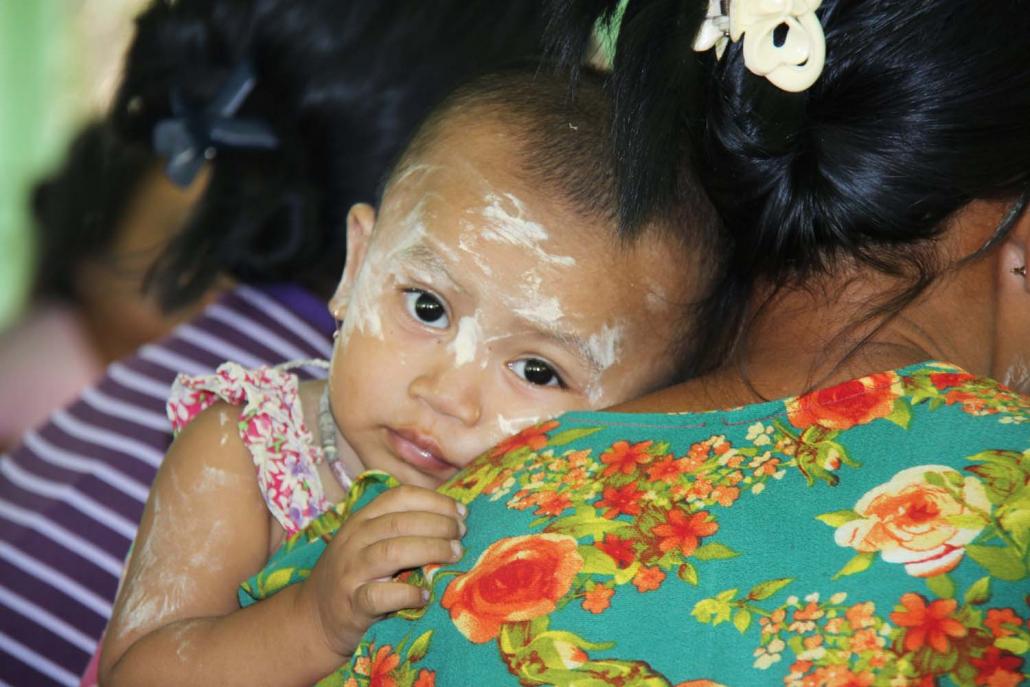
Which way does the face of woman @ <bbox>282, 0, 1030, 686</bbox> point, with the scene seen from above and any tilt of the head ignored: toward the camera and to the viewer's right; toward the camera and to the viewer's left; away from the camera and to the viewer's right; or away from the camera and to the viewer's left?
away from the camera and to the viewer's right
